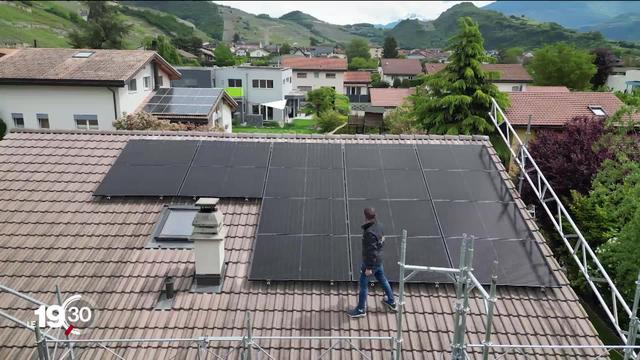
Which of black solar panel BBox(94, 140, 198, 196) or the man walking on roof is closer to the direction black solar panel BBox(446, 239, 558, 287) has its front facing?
the man walking on roof

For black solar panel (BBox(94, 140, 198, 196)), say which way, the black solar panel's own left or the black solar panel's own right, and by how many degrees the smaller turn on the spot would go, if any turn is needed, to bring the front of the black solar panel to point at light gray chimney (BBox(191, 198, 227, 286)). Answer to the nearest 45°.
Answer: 0° — it already faces it

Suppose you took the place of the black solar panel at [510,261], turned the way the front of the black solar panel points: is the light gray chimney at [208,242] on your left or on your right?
on your right

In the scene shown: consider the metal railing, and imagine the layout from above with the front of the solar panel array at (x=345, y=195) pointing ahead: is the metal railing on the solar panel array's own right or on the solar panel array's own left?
on the solar panel array's own left

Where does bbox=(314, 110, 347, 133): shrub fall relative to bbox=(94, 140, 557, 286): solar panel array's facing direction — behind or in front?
behind

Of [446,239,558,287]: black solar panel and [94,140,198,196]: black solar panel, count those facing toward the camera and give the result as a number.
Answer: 2

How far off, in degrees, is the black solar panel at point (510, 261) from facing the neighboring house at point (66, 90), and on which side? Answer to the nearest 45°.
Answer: approximately 135° to its right

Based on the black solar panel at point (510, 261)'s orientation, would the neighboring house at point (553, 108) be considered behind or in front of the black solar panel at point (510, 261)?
behind

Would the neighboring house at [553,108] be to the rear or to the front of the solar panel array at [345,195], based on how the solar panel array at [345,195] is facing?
to the rear

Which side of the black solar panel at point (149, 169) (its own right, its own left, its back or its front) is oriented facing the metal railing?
left

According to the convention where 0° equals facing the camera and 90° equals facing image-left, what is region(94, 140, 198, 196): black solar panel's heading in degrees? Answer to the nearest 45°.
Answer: approximately 0°

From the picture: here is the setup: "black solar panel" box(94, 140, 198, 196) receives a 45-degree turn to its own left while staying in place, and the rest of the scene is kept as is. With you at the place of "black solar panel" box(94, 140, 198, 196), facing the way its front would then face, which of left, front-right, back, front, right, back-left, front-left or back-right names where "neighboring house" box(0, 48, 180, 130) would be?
back-left

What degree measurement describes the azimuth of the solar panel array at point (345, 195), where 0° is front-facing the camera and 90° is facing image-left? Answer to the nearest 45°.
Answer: approximately 0°
